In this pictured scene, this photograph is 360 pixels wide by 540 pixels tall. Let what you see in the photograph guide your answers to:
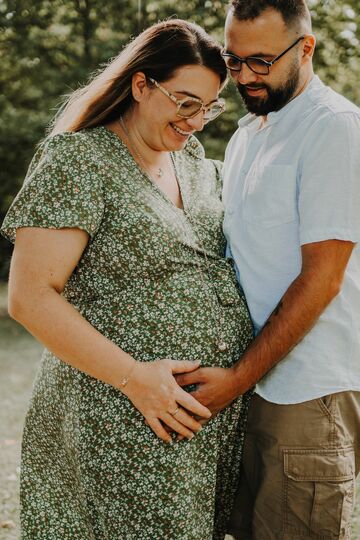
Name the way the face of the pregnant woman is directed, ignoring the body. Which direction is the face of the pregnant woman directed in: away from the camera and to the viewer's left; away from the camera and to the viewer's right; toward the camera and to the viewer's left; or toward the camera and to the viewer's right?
toward the camera and to the viewer's right

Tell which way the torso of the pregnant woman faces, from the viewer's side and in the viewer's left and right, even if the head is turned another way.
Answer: facing the viewer and to the right of the viewer
